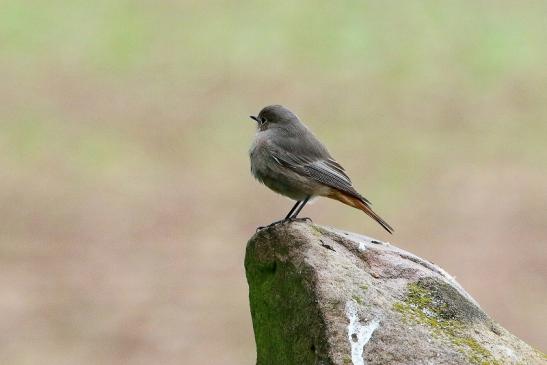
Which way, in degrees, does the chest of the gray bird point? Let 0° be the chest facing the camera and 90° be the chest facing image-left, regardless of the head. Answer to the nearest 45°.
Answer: approximately 90°
